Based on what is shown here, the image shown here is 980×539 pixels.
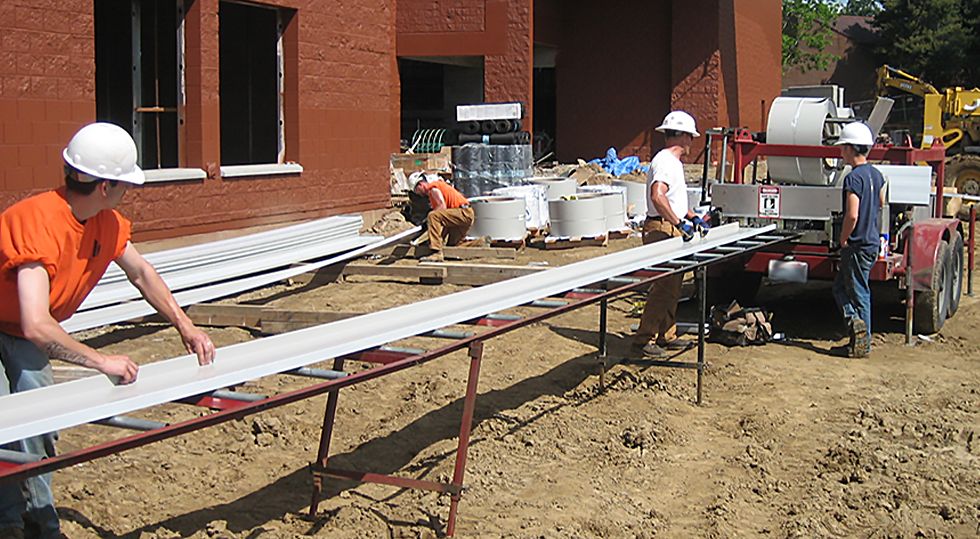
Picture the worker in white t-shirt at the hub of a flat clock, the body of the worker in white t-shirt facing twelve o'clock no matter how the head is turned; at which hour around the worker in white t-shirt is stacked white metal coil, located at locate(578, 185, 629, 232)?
The stacked white metal coil is roughly at 9 o'clock from the worker in white t-shirt.

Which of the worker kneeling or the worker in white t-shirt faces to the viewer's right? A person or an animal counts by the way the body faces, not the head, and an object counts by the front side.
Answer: the worker in white t-shirt

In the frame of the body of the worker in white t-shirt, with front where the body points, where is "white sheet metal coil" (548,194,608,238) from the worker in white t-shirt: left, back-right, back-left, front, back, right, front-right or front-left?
left

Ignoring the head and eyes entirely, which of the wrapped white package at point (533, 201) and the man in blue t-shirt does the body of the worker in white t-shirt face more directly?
the man in blue t-shirt

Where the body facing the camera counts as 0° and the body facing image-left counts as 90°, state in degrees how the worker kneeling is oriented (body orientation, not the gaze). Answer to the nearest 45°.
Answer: approximately 90°

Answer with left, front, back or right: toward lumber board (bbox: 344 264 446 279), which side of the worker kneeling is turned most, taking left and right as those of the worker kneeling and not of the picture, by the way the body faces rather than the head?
left

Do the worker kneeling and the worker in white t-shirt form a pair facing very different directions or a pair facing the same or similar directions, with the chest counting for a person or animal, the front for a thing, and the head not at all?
very different directions

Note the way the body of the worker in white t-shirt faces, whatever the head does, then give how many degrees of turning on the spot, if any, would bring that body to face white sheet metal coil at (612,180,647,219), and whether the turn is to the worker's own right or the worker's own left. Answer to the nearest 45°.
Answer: approximately 90° to the worker's own left

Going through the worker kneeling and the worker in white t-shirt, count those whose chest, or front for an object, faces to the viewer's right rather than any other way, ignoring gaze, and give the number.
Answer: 1

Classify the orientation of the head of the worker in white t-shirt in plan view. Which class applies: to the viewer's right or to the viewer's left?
to the viewer's right

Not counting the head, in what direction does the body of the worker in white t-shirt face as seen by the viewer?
to the viewer's right

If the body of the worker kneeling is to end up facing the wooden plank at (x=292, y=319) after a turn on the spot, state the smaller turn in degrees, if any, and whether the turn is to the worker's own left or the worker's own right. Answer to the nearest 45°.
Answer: approximately 90° to the worker's own left

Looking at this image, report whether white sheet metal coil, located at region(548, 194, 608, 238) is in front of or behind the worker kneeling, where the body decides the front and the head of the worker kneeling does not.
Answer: behind
